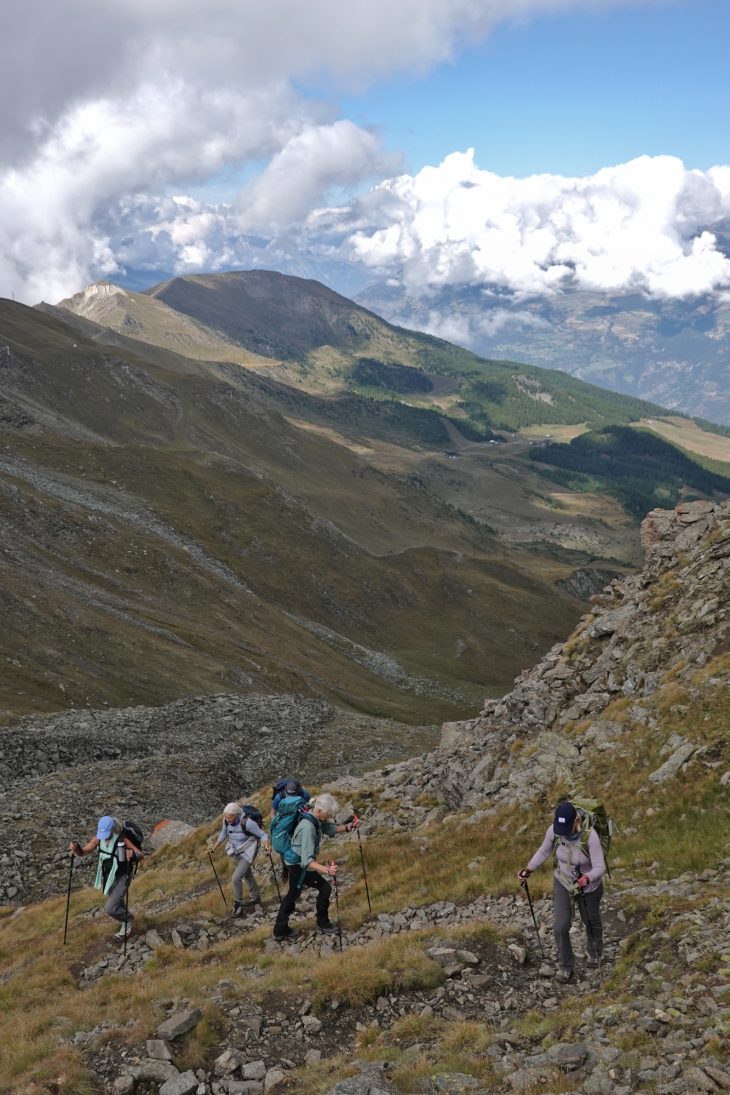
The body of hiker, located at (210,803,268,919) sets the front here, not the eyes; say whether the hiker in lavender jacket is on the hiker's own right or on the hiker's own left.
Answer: on the hiker's own left

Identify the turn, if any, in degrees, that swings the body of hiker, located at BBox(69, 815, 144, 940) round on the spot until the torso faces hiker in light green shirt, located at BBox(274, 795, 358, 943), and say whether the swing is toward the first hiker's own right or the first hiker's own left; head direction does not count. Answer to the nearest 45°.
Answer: approximately 90° to the first hiker's own left

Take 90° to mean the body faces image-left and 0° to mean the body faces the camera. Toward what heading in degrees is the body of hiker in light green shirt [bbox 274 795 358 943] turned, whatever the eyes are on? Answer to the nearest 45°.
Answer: approximately 270°
